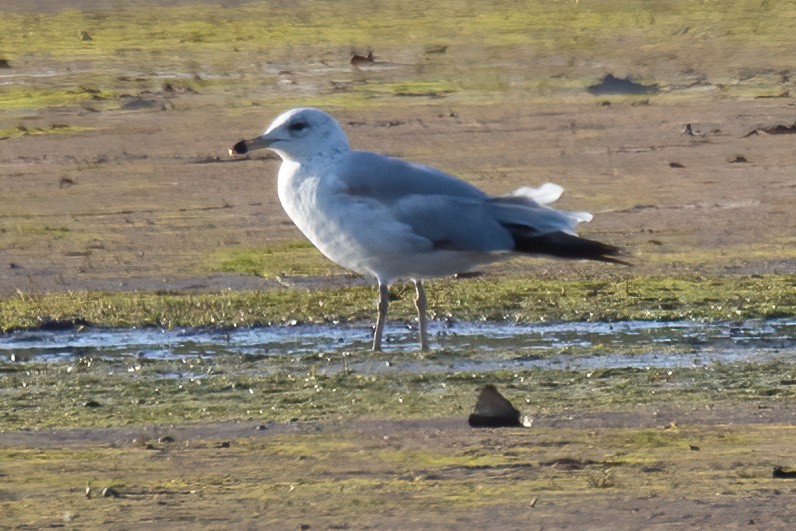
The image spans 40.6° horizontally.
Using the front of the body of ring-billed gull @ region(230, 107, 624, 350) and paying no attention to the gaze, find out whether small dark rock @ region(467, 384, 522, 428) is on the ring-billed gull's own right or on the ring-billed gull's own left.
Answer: on the ring-billed gull's own left

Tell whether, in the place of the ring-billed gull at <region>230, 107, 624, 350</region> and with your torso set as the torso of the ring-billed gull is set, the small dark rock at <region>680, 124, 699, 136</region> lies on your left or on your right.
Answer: on your right

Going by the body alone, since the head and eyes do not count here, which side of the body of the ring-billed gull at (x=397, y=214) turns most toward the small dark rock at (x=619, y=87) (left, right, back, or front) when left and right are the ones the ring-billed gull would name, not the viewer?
right

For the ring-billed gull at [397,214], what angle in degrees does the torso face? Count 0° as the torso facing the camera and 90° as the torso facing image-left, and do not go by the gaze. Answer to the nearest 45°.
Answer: approximately 90°

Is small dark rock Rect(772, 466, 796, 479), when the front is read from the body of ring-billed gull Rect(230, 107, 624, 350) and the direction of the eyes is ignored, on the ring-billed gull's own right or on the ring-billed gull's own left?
on the ring-billed gull's own left

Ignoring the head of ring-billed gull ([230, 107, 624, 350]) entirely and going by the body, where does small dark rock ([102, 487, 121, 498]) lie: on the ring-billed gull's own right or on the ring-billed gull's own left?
on the ring-billed gull's own left

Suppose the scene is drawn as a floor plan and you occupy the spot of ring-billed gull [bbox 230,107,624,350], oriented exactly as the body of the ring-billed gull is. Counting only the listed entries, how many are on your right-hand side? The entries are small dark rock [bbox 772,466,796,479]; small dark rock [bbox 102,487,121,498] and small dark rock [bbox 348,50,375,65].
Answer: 1

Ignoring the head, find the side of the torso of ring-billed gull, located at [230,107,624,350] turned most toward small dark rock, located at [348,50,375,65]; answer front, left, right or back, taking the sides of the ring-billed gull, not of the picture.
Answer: right

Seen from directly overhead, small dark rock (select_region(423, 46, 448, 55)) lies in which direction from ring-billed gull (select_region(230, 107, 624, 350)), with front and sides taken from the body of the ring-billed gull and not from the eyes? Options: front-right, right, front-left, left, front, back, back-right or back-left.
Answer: right
